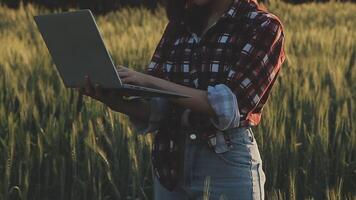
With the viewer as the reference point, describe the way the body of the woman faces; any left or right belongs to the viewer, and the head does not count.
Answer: facing the viewer and to the left of the viewer
